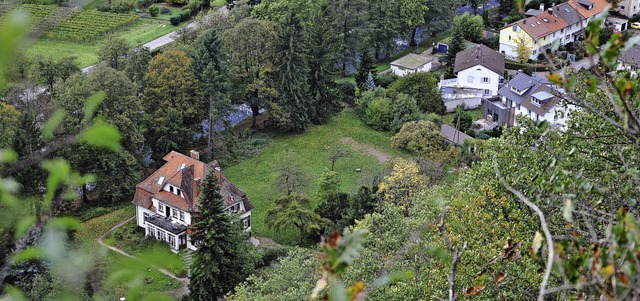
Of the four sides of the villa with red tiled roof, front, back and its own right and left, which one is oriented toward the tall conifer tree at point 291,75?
back

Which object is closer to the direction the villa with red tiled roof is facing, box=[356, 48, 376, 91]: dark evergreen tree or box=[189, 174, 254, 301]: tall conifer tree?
the tall conifer tree

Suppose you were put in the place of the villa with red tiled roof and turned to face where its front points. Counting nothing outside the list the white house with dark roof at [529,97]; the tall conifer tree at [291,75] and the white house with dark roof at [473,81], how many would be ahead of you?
0

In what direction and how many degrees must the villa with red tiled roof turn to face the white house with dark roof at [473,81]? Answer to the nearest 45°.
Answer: approximately 180°

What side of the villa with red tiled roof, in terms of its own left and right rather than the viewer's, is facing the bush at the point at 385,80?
back

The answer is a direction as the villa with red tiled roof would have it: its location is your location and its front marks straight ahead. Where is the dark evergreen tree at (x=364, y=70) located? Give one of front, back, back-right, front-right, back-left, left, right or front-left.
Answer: back

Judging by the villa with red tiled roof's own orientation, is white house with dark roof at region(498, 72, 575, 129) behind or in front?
behind

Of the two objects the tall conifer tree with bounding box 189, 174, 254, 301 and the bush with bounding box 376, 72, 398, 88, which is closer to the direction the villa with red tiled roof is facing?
the tall conifer tree

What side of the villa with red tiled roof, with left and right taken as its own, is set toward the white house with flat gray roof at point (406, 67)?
back

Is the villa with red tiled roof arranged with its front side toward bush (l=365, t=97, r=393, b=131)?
no

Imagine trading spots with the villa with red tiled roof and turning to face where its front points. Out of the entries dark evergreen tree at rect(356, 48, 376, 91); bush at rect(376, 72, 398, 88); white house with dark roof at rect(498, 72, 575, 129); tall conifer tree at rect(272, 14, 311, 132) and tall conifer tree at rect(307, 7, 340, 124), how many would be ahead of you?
0

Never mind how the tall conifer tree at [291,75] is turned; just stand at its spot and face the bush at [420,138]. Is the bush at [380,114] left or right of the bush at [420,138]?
left

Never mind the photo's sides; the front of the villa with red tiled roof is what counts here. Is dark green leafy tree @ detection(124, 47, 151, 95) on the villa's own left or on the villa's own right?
on the villa's own right

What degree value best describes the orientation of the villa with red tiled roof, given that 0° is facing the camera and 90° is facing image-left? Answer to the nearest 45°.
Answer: approximately 45°

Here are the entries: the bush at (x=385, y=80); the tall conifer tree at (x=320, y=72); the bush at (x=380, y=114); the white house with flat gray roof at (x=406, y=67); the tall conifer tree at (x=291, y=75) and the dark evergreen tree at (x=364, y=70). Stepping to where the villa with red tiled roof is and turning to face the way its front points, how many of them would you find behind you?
6

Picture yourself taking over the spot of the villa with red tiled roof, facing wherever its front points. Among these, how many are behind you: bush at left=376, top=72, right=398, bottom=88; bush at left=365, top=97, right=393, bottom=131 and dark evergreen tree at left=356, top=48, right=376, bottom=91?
3

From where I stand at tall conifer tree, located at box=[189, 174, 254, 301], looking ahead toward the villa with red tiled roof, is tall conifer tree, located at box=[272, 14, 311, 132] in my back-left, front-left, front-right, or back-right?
front-right

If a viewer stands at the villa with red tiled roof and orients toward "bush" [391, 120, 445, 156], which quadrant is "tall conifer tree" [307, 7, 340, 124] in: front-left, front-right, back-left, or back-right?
front-left
